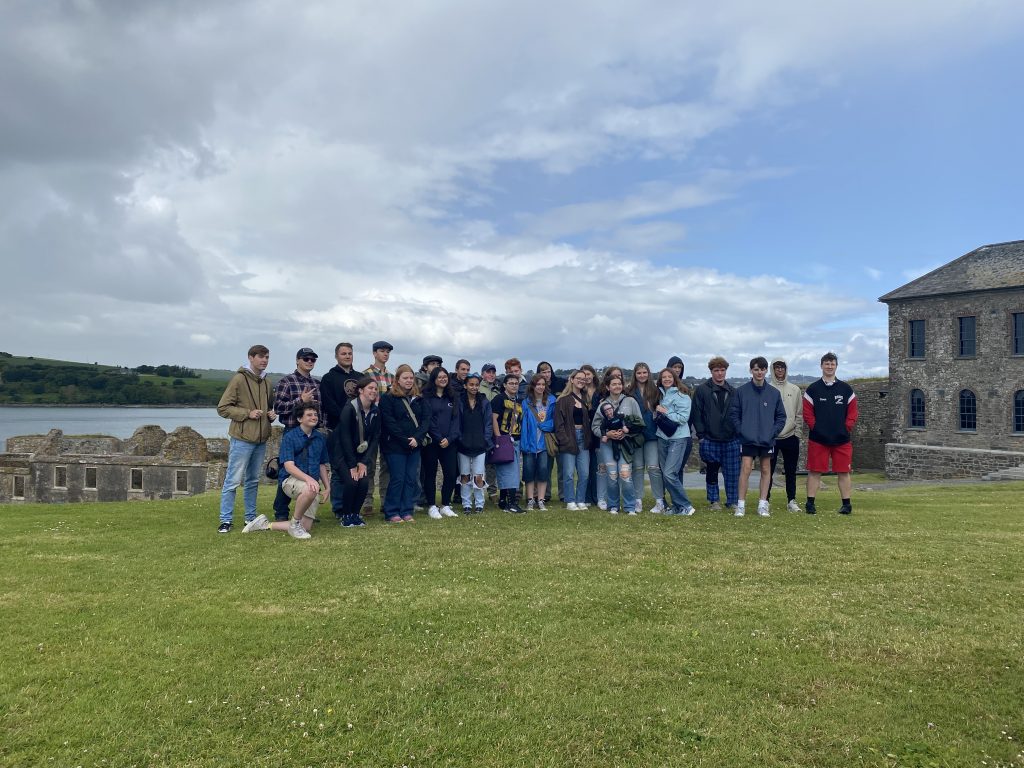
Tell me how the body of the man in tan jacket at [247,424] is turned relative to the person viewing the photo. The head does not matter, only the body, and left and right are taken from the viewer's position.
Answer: facing the viewer and to the right of the viewer

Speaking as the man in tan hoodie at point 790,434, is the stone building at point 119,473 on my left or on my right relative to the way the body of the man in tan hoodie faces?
on my right

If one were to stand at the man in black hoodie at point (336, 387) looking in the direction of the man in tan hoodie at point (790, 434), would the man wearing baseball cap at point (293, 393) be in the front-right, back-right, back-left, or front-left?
back-right

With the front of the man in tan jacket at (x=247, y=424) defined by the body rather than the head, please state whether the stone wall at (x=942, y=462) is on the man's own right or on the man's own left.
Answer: on the man's own left

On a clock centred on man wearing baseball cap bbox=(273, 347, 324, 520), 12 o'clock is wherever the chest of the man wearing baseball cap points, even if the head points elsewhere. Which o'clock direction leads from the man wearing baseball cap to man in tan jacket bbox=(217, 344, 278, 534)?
The man in tan jacket is roughly at 4 o'clock from the man wearing baseball cap.

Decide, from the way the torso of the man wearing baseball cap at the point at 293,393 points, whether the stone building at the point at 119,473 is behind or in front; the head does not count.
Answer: behind

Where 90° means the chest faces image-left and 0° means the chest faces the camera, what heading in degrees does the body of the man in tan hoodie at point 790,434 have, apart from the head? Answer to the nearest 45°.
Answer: approximately 0°

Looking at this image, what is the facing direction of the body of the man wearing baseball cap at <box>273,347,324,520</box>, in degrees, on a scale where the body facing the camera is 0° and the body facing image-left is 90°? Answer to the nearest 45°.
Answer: approximately 315°

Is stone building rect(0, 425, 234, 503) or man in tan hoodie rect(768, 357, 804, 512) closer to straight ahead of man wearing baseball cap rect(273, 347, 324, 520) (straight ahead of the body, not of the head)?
the man in tan hoodie

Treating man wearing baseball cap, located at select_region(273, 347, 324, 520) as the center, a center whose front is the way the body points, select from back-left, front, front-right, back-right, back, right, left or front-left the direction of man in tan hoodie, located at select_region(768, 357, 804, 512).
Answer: front-left

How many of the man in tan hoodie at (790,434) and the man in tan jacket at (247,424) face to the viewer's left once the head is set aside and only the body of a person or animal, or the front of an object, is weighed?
0
